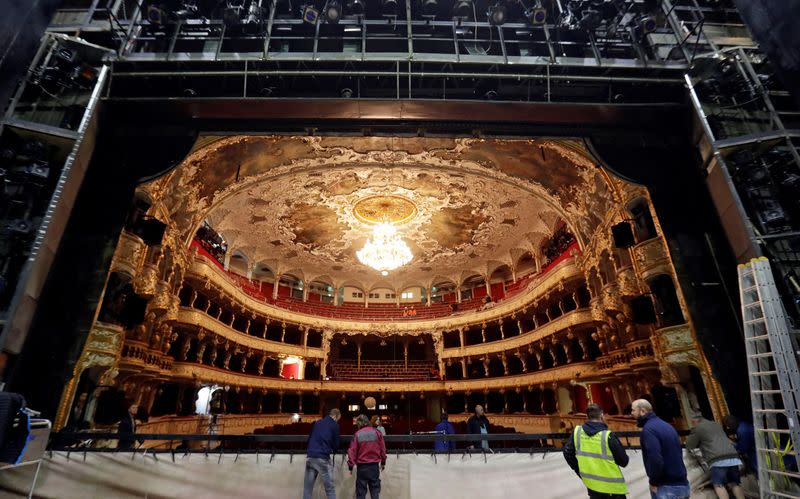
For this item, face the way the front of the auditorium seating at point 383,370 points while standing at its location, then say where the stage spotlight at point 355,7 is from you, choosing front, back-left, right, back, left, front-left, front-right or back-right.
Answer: front

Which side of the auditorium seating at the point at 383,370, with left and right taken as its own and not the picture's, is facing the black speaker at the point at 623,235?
front

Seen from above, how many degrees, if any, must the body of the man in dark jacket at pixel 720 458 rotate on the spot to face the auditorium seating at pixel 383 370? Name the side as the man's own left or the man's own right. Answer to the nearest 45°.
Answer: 0° — they already face it

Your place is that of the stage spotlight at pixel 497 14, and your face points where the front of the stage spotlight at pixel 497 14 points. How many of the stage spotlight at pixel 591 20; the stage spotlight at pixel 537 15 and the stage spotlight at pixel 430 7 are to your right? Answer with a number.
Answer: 1

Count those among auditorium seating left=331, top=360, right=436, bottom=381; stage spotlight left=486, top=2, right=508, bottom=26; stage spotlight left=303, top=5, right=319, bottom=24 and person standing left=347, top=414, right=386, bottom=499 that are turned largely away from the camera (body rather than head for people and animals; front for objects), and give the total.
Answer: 1

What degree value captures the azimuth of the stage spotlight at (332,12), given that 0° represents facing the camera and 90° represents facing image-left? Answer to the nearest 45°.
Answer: approximately 0°

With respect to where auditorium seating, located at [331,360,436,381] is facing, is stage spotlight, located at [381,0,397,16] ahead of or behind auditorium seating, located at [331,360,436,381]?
ahead

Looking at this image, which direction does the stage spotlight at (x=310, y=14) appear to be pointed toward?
toward the camera

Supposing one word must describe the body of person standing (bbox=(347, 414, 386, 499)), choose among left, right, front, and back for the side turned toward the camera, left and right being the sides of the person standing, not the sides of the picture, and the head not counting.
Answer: back

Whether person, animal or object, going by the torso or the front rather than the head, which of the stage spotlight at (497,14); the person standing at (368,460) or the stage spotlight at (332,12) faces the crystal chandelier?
the person standing

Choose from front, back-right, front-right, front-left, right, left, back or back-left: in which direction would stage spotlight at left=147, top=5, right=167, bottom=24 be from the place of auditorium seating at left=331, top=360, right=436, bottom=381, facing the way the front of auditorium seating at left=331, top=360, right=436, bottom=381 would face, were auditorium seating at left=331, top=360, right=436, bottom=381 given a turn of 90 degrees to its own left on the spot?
right

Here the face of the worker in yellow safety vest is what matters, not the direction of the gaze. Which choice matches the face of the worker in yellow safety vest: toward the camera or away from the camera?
away from the camera

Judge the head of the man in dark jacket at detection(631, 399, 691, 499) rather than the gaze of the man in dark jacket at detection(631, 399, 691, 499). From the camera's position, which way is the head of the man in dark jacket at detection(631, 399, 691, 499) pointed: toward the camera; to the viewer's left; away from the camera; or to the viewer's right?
to the viewer's left
